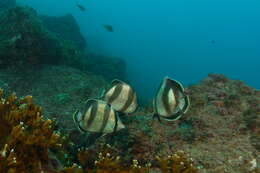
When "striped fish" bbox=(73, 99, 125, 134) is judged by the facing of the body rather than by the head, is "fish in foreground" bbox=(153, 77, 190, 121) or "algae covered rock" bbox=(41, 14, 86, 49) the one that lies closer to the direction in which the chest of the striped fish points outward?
the fish in foreground

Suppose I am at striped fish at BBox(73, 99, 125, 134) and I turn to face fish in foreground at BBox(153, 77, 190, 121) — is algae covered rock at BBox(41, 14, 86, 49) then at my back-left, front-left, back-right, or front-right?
back-left

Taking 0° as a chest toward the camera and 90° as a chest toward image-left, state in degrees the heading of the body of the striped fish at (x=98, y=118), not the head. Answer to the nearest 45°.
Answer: approximately 270°

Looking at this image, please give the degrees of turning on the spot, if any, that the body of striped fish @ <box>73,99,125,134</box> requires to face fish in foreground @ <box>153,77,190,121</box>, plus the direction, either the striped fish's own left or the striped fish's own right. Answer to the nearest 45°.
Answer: approximately 45° to the striped fish's own right

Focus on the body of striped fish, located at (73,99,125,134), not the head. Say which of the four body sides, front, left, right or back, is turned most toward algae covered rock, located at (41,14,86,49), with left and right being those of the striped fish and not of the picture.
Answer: left

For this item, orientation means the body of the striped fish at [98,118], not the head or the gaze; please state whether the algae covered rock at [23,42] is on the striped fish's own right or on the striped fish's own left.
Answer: on the striped fish's own left
